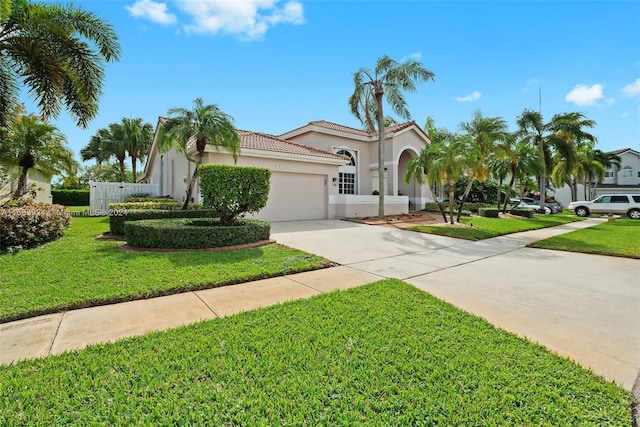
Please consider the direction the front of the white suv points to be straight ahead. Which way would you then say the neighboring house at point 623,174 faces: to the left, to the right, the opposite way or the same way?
to the left

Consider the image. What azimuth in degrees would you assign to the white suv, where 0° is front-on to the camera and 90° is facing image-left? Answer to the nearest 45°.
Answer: approximately 90°

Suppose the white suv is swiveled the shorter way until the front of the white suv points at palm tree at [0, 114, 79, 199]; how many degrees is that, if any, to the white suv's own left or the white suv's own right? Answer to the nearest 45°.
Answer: approximately 45° to the white suv's own left

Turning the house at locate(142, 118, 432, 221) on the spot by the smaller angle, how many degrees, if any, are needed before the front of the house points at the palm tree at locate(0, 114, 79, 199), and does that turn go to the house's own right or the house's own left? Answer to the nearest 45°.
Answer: approximately 90° to the house's own right

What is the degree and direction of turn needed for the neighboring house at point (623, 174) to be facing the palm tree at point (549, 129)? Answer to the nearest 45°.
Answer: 0° — it already faces it
